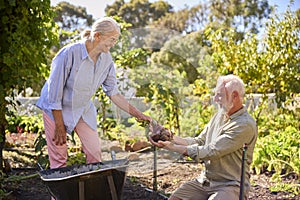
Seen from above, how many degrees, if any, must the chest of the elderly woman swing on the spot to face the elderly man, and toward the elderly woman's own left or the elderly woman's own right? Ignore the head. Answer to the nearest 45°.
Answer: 0° — they already face them

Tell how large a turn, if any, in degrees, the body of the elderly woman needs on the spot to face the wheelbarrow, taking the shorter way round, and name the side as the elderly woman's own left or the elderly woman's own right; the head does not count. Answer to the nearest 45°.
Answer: approximately 45° to the elderly woman's own right

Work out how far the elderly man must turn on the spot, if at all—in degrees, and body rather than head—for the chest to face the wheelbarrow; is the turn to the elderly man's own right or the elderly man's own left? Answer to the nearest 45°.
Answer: approximately 45° to the elderly man's own left

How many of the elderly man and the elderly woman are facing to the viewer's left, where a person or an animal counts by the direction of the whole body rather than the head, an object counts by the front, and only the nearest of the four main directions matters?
1

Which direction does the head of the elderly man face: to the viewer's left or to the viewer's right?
to the viewer's left

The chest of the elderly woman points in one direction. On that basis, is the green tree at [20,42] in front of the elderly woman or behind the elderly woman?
behind

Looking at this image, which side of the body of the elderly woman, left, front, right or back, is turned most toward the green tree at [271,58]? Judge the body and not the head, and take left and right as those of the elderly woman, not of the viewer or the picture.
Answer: left

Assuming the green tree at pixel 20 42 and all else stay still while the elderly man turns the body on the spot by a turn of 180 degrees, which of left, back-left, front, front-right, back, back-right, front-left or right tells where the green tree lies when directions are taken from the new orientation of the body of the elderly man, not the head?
back-left

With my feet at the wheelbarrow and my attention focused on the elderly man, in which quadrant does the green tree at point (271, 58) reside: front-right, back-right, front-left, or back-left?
front-left

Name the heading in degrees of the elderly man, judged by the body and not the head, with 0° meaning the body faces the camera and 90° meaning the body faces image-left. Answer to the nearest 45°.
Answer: approximately 90°

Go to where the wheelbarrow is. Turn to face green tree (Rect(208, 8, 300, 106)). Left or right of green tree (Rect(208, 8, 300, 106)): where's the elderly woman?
left

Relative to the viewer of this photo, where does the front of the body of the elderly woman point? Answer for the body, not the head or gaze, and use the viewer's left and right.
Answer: facing the viewer and to the right of the viewer

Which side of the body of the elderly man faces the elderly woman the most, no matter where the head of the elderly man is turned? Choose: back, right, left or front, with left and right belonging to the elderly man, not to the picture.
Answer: front

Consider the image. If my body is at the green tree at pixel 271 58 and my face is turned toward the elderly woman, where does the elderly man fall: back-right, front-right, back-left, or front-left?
front-left

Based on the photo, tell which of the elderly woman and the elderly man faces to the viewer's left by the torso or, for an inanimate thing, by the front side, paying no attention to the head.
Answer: the elderly man
